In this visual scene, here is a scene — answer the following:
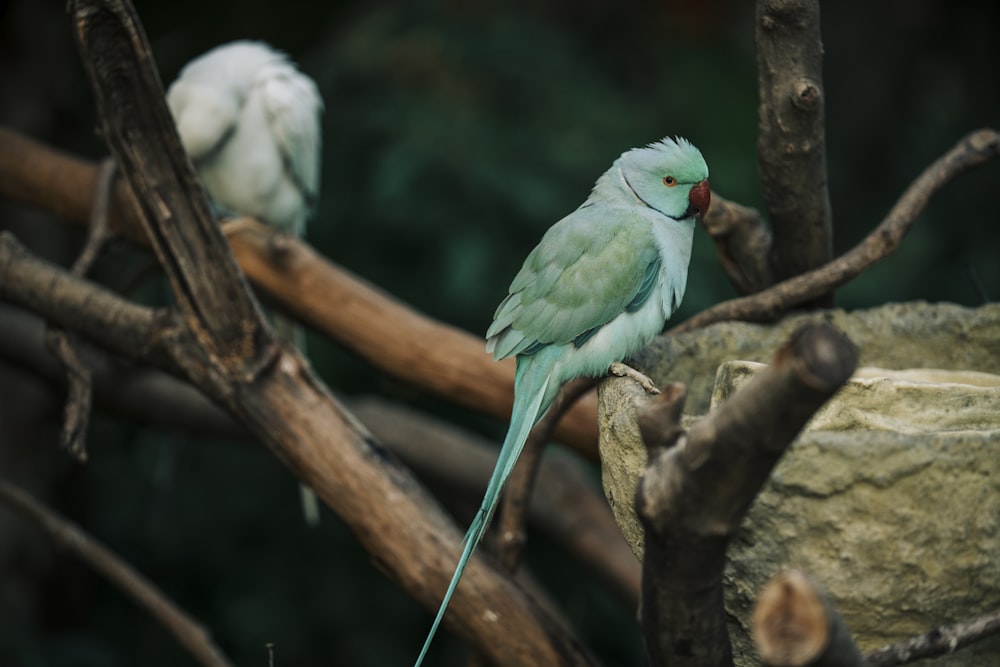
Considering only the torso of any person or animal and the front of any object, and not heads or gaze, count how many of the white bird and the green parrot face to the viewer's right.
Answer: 1

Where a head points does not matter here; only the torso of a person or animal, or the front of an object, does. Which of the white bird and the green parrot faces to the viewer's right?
the green parrot

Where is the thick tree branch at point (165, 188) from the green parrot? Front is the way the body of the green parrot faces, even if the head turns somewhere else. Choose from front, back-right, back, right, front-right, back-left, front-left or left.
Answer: back

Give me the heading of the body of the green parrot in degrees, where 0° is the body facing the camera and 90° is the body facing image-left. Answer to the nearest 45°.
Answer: approximately 270°
